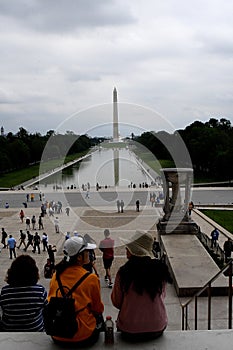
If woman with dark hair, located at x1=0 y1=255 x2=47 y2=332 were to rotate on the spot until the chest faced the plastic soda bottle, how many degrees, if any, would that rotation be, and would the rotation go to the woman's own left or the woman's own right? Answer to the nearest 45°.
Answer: approximately 135° to the woman's own right

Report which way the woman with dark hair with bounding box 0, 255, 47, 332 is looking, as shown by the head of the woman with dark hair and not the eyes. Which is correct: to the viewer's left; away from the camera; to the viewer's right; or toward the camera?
away from the camera

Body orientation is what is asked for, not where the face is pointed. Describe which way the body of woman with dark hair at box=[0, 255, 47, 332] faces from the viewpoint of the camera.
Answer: away from the camera

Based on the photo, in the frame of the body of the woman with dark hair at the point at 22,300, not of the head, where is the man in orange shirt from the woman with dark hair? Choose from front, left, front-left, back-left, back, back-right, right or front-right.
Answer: back-right

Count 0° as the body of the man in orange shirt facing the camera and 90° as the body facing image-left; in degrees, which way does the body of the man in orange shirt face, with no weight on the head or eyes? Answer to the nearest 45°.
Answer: approximately 225°

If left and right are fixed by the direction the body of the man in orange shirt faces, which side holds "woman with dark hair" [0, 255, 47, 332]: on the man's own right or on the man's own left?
on the man's own left

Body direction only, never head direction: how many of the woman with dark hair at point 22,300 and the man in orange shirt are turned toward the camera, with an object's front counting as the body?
0
